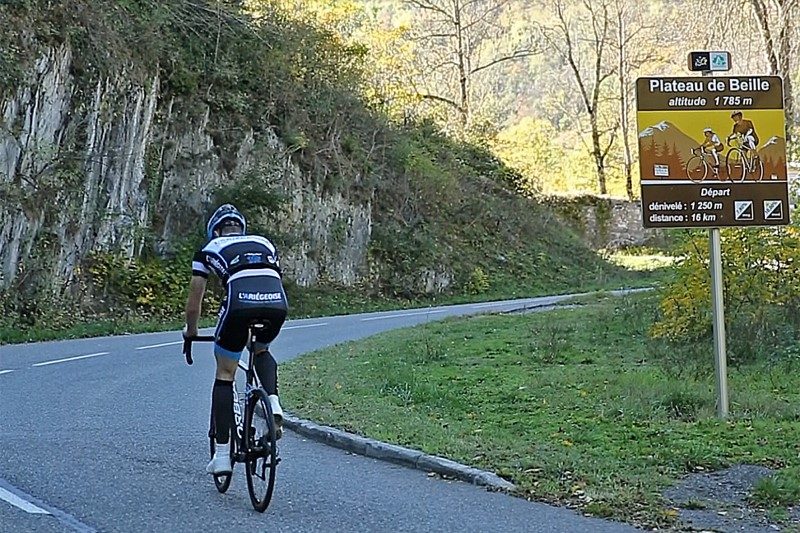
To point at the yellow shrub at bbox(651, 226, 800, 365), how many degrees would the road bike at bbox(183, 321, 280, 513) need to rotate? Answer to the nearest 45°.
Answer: approximately 90° to its right

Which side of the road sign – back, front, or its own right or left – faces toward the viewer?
front

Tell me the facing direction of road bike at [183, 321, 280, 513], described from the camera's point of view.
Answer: facing away from the viewer and to the left of the viewer

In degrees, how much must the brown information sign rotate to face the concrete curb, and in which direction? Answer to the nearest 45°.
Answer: approximately 45° to its right

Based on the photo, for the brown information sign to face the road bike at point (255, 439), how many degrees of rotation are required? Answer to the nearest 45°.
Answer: approximately 45° to its right

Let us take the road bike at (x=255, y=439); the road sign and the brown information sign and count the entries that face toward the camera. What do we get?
2

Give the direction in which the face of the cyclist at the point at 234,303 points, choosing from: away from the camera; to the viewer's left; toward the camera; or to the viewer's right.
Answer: away from the camera

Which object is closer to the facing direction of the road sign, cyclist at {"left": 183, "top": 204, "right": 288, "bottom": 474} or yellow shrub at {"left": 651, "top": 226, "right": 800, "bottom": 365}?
the cyclist

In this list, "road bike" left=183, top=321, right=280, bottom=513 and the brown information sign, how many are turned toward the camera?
1

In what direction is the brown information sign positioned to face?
toward the camera

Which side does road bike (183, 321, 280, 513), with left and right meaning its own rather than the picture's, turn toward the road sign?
right

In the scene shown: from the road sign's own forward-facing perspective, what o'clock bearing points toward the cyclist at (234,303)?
The cyclist is roughly at 1 o'clock from the road sign.
